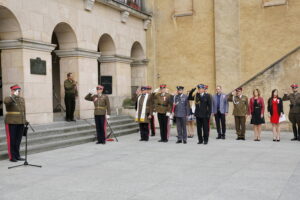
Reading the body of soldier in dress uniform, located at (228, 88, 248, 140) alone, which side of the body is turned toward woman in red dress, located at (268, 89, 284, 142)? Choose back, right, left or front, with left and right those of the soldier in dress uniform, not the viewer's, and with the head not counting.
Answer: left

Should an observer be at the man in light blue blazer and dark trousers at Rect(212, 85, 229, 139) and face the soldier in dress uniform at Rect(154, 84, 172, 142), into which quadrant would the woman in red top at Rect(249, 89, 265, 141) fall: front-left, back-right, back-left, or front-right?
back-left

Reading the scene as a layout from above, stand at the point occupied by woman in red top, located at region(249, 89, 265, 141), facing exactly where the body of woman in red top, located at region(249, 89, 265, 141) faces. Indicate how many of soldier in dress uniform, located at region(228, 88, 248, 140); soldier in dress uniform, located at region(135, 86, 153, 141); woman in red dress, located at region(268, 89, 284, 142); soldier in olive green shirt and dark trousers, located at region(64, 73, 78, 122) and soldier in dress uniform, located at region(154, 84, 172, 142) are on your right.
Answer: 4

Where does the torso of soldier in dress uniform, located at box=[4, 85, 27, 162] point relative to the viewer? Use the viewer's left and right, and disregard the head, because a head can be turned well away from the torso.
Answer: facing the viewer and to the right of the viewer

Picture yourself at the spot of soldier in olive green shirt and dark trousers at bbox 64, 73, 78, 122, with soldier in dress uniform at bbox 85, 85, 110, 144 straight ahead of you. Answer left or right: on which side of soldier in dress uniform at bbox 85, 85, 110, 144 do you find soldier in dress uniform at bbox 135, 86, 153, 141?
left

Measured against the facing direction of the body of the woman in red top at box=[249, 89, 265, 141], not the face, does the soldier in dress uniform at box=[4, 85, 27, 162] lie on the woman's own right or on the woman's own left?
on the woman's own right

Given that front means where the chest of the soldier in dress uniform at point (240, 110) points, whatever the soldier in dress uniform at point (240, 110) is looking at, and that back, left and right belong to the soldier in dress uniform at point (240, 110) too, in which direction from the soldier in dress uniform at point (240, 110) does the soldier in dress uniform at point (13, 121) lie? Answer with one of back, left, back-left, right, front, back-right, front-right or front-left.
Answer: front-right

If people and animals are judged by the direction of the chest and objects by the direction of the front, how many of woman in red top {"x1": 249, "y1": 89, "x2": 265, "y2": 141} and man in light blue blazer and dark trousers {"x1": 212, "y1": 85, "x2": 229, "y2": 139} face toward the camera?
2
